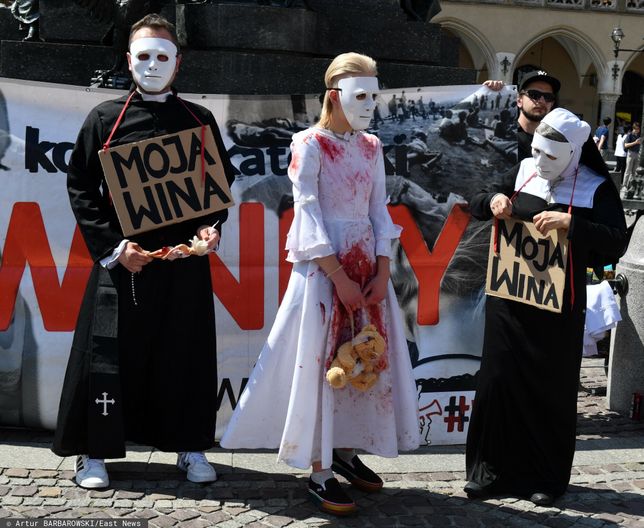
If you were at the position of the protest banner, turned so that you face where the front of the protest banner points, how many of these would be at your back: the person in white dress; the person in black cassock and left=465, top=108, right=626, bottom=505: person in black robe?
0

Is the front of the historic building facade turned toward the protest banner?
yes

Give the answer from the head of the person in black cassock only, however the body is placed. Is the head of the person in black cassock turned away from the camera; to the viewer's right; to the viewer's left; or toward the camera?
toward the camera

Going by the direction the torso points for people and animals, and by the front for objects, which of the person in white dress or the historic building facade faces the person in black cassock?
the historic building facade

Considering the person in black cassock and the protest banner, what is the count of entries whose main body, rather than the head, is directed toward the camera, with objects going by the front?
2

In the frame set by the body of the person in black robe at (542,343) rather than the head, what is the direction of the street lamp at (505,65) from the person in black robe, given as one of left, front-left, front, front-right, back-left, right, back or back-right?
back-right

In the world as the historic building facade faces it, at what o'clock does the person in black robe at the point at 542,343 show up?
The person in black robe is roughly at 12 o'clock from the historic building facade.

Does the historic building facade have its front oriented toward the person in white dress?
yes

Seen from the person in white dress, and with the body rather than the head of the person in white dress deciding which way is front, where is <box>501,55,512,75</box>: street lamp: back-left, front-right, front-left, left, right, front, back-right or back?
back-left

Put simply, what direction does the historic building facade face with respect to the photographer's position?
facing the viewer

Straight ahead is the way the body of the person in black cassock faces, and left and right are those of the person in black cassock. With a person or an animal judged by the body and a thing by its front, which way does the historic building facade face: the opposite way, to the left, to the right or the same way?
the same way

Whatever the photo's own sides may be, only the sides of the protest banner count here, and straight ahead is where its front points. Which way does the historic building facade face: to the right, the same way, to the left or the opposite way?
the same way

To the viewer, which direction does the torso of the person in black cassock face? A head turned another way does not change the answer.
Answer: toward the camera

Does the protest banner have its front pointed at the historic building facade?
no

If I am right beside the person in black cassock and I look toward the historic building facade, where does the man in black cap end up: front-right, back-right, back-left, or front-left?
front-right

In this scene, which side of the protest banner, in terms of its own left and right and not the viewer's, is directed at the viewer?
front

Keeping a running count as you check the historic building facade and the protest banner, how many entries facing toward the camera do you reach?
2

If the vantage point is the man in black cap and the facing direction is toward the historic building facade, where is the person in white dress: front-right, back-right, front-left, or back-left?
back-left
